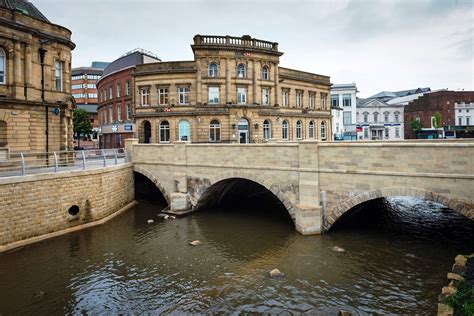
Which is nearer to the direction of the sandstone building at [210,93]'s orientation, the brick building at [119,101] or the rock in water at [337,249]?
the rock in water

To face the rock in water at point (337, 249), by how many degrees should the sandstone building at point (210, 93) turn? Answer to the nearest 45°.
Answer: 0° — it already faces it

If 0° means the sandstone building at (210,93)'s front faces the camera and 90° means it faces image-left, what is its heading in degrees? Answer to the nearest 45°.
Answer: approximately 0°

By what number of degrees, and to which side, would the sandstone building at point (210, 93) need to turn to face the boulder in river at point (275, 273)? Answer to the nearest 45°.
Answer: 0° — it already faces it

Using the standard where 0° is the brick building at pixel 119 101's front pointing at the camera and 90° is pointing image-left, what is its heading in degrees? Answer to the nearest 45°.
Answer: approximately 45°

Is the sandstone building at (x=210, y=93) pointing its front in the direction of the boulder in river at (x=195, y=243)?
yes
